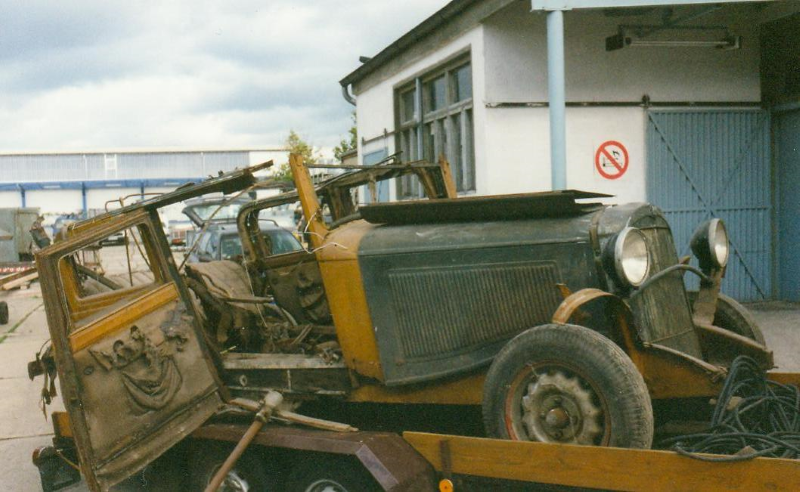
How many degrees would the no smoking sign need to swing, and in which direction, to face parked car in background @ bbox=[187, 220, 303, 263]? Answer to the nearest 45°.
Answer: approximately 90° to its right

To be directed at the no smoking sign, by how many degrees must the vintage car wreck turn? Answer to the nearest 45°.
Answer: approximately 90° to its left

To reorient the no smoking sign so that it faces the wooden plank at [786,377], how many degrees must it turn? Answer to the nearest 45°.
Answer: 0° — it already faces it

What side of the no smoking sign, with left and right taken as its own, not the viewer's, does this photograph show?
front

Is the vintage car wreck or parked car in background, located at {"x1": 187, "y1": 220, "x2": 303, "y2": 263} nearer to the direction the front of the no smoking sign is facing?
the vintage car wreck

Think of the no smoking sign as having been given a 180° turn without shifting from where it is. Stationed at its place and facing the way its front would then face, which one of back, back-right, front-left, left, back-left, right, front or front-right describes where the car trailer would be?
back

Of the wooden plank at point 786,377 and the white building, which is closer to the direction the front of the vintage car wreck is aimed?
the wooden plank

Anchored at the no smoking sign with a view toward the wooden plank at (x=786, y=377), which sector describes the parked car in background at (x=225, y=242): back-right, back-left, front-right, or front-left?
back-right

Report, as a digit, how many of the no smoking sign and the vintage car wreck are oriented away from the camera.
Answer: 0

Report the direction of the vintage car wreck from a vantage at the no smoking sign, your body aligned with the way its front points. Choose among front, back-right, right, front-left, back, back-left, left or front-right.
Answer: front

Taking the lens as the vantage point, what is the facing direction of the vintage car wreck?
facing the viewer and to the right of the viewer
